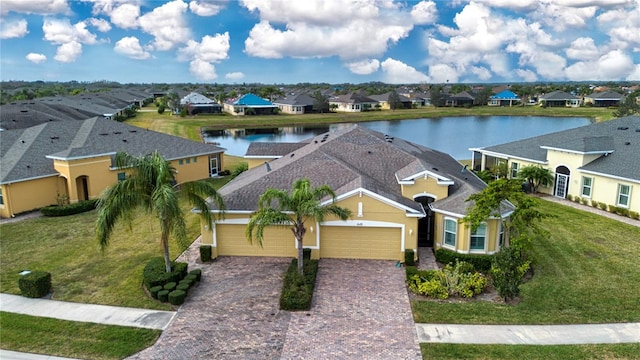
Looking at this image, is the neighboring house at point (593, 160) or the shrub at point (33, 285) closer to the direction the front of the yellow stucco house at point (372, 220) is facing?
the shrub

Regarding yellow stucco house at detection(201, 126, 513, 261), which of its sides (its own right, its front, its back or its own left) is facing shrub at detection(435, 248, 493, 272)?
front

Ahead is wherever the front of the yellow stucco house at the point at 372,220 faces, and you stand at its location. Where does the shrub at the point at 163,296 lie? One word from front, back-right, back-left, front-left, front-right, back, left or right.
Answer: front-right

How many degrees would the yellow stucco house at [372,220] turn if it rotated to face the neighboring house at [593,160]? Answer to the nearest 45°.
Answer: approximately 135° to its left

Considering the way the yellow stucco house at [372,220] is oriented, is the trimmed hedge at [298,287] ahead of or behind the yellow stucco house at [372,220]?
ahead

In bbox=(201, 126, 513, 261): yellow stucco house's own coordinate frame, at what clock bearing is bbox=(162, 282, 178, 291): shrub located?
The shrub is roughly at 2 o'clock from the yellow stucco house.

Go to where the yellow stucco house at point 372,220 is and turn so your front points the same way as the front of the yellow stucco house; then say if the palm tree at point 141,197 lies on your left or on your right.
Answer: on your right

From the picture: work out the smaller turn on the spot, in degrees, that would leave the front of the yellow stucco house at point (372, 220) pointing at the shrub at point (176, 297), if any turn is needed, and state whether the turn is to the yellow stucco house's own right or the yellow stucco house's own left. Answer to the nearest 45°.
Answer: approximately 45° to the yellow stucco house's own right

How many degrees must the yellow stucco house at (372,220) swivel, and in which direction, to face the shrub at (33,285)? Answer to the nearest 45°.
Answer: approximately 90° to its right

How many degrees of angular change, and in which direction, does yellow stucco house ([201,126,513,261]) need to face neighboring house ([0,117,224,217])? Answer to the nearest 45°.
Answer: approximately 135° to its right

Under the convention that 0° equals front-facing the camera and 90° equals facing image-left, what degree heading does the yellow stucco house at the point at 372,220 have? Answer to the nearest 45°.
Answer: approximately 0°

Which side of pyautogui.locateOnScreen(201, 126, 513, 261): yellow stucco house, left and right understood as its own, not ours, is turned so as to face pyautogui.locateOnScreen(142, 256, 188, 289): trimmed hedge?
right

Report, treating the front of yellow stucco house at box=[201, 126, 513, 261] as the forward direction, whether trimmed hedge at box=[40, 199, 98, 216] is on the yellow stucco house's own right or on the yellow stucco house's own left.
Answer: on the yellow stucco house's own right
